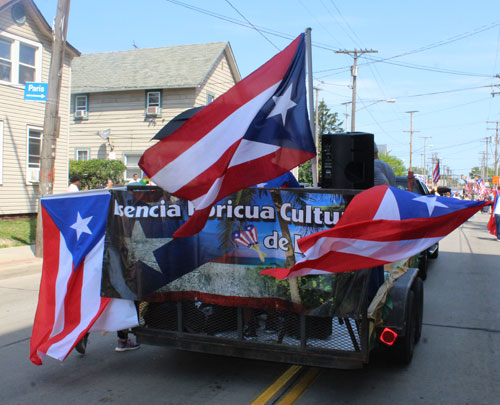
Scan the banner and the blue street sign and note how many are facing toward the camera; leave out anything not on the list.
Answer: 2

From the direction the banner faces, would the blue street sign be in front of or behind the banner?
behind

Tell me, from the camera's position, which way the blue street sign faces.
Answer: facing the viewer

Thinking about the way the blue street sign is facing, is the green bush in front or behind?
behind

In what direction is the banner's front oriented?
toward the camera

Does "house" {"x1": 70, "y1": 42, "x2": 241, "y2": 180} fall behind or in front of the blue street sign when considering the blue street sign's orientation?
behind

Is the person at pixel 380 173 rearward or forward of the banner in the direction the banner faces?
rearward

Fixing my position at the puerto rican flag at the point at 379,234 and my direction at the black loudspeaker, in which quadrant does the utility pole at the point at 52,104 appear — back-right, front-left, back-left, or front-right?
front-left

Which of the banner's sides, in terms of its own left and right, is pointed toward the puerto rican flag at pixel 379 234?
left

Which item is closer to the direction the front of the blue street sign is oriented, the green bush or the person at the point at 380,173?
the person

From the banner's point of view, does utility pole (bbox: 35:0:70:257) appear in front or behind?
behind
